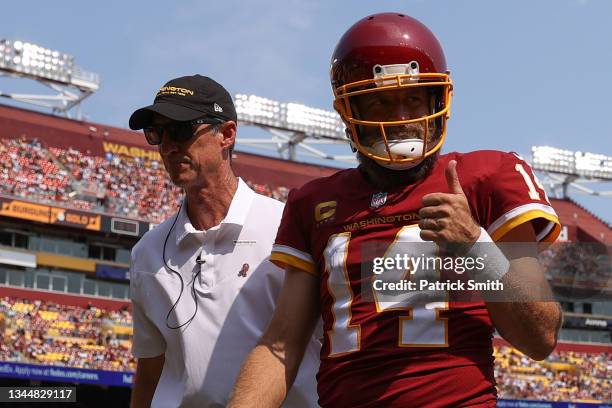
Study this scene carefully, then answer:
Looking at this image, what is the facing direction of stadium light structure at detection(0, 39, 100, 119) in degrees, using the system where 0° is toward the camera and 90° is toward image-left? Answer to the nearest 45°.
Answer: approximately 315°

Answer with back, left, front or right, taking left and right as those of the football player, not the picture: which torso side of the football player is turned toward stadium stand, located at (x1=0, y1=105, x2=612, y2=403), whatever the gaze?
back

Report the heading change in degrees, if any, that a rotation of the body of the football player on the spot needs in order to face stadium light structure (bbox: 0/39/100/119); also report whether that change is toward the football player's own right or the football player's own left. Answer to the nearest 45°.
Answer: approximately 135° to the football player's own right

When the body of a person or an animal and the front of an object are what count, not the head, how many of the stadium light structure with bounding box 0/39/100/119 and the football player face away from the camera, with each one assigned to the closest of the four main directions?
0

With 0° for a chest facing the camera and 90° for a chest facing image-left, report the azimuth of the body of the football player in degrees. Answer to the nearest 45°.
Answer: approximately 0°

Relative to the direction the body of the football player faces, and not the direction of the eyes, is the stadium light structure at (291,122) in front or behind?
behind

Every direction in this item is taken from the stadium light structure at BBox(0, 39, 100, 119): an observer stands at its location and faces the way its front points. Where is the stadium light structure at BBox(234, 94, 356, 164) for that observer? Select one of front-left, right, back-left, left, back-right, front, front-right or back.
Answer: front-left
